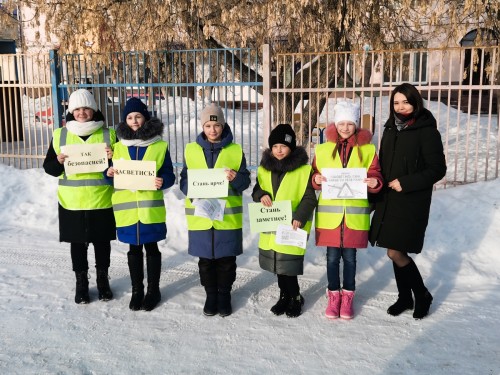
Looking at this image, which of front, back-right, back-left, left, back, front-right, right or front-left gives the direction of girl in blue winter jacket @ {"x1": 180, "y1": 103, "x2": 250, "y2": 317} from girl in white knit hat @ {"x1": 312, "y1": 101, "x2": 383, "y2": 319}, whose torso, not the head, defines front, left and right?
right

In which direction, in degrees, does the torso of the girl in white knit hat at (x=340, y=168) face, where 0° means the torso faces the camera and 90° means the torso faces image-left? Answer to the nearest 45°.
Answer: approximately 0°

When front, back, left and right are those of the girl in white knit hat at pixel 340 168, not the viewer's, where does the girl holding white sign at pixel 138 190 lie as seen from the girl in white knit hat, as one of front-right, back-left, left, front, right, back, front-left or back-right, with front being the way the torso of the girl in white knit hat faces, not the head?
right

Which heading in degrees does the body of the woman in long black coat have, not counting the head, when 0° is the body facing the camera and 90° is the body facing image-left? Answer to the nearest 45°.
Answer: approximately 45°

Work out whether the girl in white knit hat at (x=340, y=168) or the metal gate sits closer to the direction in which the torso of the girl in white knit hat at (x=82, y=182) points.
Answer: the girl in white knit hat

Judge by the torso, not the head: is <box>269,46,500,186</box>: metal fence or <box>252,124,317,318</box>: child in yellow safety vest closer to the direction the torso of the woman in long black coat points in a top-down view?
the child in yellow safety vest

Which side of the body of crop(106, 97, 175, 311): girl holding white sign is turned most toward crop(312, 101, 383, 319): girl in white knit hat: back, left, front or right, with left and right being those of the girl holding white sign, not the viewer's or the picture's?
left

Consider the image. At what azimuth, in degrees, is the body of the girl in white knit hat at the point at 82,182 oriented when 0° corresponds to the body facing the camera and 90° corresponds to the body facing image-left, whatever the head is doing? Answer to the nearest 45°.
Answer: approximately 0°

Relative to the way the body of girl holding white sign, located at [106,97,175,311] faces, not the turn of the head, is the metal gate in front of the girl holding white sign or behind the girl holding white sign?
behind
